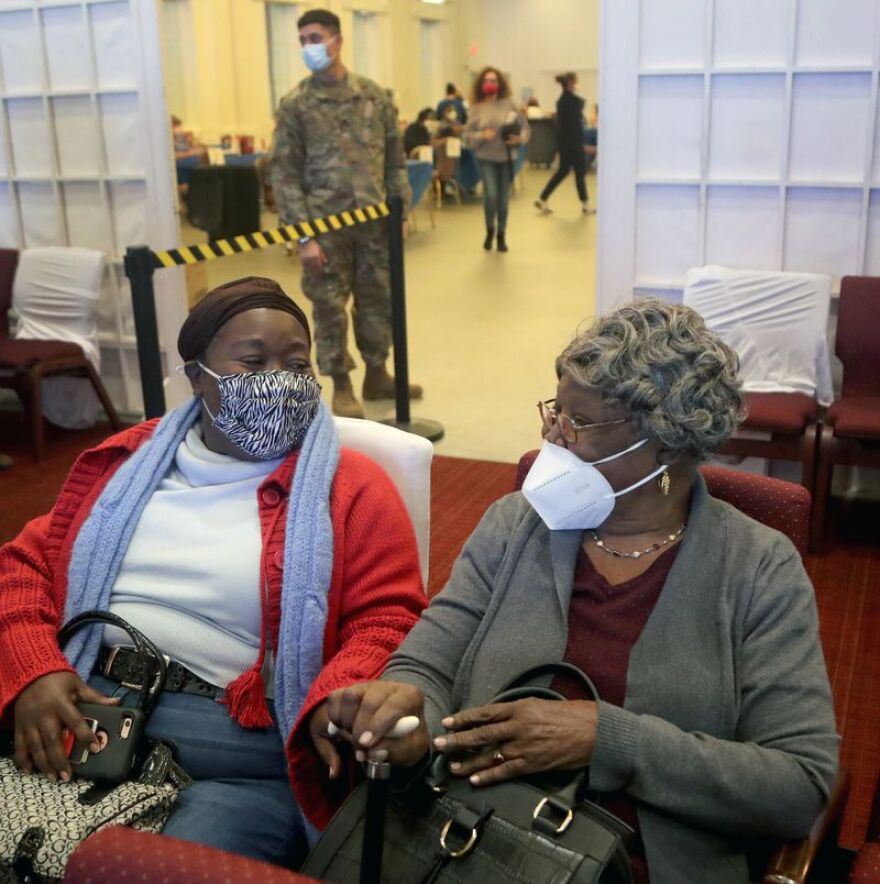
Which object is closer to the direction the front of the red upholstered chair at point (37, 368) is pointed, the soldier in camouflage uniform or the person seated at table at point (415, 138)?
the soldier in camouflage uniform

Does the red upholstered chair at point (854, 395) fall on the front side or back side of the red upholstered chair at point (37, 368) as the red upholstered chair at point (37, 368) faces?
on the front side

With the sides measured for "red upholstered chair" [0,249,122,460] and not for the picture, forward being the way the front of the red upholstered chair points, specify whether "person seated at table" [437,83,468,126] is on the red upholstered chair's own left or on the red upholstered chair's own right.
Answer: on the red upholstered chair's own left

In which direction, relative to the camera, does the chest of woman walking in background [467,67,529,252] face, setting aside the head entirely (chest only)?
toward the camera

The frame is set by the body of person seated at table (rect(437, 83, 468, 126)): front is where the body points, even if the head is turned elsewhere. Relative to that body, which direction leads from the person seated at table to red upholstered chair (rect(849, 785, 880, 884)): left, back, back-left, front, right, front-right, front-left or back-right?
front

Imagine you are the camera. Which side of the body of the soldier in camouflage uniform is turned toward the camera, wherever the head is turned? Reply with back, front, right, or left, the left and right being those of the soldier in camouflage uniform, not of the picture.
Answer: front

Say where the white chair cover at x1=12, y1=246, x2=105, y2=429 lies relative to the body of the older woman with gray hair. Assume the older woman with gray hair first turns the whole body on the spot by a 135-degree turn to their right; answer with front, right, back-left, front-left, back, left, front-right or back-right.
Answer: front-left

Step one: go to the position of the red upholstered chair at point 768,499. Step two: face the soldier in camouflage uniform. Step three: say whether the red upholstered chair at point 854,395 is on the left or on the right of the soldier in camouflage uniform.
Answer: right

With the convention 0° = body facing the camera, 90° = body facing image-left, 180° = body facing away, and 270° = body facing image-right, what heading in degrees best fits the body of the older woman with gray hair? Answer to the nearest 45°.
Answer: approximately 45°

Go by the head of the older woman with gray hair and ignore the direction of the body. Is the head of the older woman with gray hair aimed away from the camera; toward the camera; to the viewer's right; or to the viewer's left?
to the viewer's left
